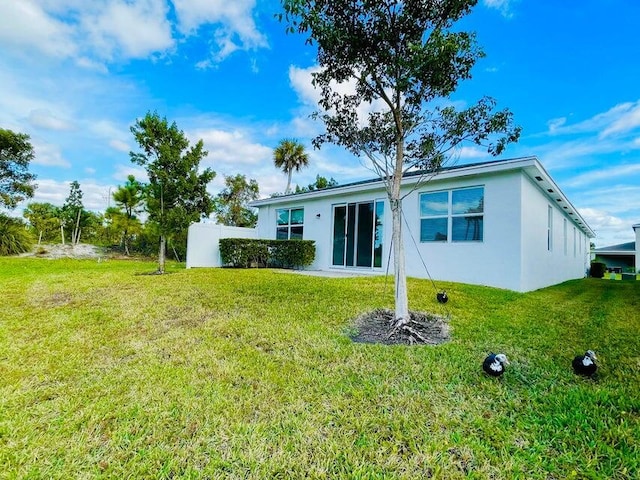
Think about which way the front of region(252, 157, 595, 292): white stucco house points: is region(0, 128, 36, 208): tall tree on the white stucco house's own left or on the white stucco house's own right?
on the white stucco house's own left

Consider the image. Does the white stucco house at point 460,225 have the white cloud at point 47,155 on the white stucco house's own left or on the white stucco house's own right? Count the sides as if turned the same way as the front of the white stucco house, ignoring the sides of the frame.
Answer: on the white stucco house's own left

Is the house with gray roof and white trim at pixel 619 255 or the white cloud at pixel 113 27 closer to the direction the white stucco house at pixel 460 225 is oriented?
the house with gray roof and white trim

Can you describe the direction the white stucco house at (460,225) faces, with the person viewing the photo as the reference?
facing away from the viewer and to the right of the viewer
